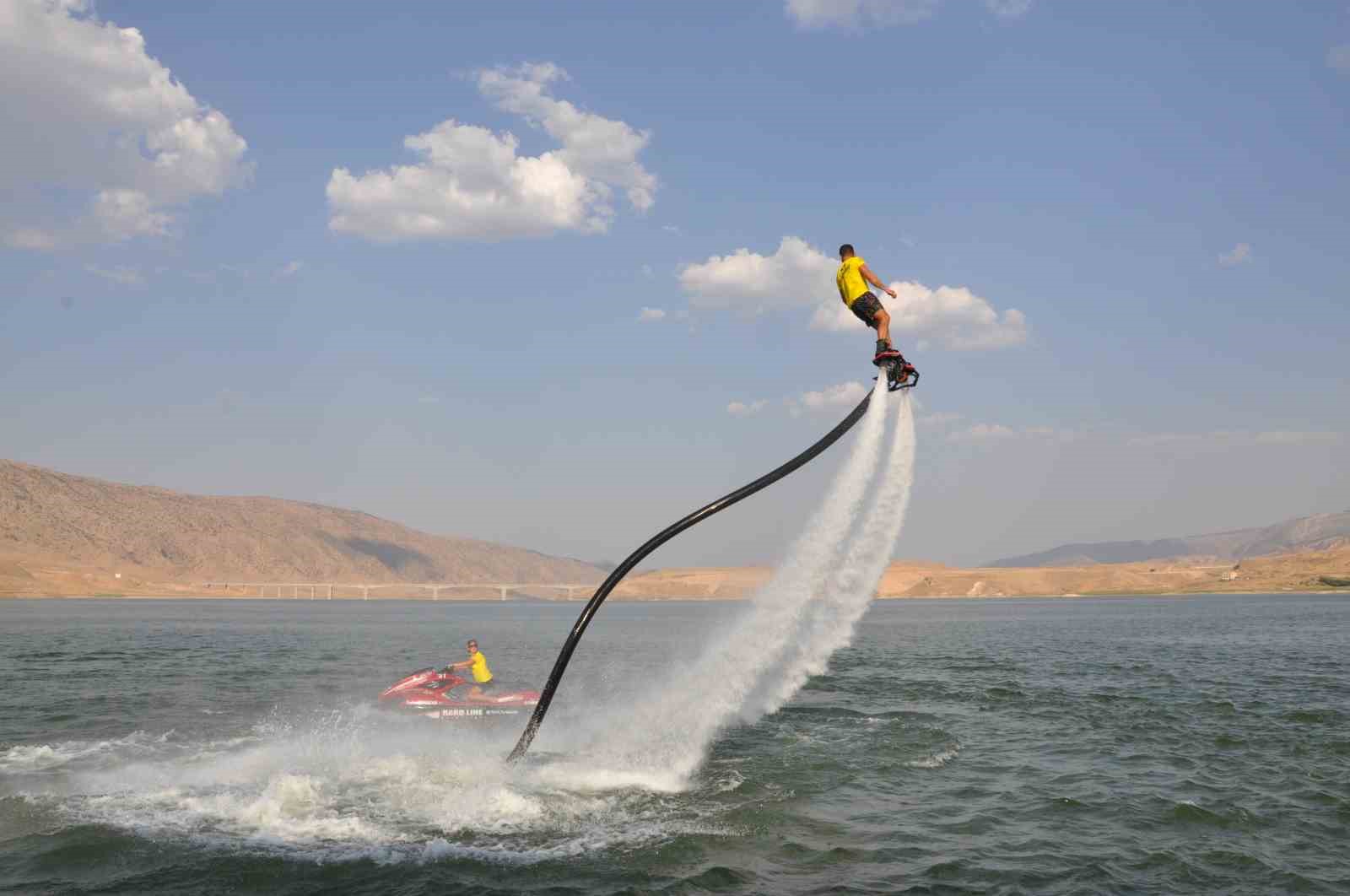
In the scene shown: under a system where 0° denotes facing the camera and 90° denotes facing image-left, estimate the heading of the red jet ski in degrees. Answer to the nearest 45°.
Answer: approximately 90°

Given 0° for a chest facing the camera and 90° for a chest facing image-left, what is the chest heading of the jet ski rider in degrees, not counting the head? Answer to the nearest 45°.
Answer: approximately 90°
